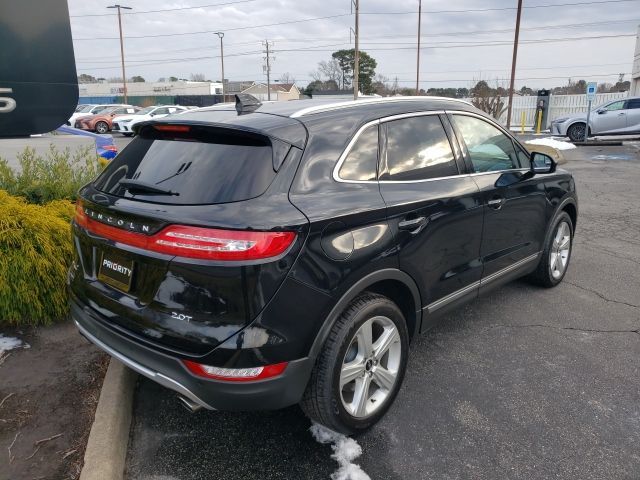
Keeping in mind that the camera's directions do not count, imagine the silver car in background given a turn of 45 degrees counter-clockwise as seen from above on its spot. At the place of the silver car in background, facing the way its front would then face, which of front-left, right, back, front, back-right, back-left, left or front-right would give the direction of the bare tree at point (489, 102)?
right

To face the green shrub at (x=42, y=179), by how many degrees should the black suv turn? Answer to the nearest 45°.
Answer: approximately 90° to its left

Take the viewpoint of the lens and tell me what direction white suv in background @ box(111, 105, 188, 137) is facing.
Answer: facing the viewer and to the left of the viewer

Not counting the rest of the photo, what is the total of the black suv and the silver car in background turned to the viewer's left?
1

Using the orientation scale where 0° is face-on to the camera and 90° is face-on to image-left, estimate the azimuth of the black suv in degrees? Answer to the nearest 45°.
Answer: approximately 225°

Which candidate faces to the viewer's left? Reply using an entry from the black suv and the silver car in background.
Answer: the silver car in background

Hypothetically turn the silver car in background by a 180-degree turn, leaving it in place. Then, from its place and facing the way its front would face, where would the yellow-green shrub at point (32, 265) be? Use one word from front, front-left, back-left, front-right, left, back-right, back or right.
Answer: right

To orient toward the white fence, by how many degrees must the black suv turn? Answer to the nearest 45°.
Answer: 0° — it already faces it

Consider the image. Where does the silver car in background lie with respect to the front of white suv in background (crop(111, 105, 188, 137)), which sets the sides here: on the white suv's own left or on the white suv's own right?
on the white suv's own left

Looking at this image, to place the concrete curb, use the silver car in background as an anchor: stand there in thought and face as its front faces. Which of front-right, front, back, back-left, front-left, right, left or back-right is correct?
left

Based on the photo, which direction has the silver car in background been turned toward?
to the viewer's left

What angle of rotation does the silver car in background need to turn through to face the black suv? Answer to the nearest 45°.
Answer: approximately 90° to its left

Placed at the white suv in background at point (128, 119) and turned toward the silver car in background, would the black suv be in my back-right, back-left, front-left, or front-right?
front-right

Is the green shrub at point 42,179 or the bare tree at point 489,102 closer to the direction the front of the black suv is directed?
the bare tree

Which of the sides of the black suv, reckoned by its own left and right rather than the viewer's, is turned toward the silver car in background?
front
